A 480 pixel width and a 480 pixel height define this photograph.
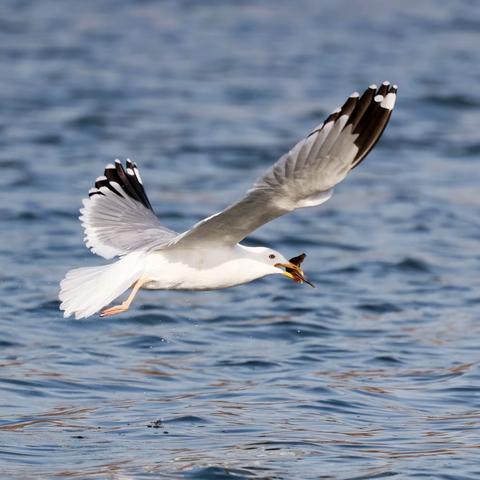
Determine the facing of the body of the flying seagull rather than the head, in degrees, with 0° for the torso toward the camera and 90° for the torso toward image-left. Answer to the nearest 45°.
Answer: approximately 270°
